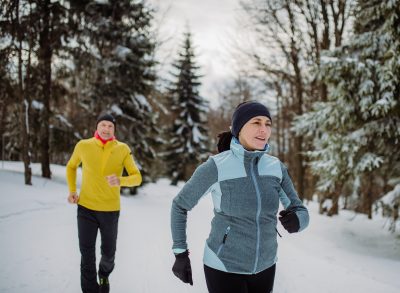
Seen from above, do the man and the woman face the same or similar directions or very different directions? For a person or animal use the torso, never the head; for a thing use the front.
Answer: same or similar directions

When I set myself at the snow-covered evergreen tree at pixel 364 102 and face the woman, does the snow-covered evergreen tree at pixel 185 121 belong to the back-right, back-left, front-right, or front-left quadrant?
back-right

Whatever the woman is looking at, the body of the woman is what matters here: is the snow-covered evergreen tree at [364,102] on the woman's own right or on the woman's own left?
on the woman's own left

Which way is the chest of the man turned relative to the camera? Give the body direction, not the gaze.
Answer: toward the camera

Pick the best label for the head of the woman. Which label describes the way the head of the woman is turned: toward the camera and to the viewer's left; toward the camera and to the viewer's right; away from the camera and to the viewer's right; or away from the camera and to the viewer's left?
toward the camera and to the viewer's right

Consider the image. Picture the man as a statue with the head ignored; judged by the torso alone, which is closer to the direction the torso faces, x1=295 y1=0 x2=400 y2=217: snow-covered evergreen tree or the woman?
the woman

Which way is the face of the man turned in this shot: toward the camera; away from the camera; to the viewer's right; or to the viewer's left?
toward the camera

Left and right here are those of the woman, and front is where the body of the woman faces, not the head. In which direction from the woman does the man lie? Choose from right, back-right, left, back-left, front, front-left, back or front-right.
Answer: back

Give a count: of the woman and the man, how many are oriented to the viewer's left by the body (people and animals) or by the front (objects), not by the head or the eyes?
0

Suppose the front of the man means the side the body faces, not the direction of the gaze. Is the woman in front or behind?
in front

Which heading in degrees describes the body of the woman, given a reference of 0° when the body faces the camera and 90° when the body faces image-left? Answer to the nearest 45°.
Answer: approximately 315°

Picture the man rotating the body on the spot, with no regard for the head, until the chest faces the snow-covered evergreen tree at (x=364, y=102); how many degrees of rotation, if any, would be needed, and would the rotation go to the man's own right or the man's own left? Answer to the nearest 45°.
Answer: approximately 135° to the man's own left

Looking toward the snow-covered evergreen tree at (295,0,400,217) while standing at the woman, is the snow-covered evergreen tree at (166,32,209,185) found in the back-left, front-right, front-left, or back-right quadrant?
front-left

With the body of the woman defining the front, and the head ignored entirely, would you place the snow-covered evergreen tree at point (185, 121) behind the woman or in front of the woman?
behind
